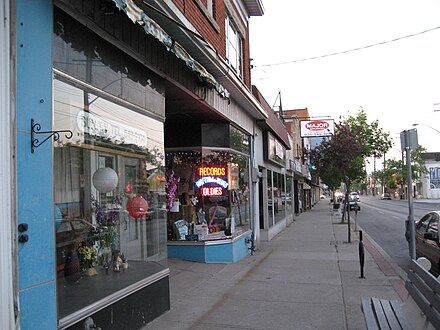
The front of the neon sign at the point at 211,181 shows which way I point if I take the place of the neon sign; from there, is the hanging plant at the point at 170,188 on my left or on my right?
on my right

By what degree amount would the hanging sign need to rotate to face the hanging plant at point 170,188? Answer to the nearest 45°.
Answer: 0° — it already faces it

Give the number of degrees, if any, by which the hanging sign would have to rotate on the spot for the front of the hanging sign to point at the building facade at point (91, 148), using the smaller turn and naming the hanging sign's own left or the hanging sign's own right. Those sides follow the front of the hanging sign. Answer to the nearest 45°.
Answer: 0° — it already faces it
